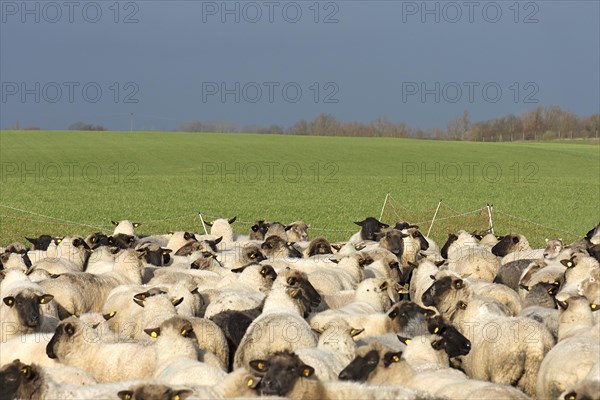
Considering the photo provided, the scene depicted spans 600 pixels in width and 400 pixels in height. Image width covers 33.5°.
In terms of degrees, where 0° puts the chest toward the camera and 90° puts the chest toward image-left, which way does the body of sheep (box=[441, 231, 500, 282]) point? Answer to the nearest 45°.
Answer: approximately 135°

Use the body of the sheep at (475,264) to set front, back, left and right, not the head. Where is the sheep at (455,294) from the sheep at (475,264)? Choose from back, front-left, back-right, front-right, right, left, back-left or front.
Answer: back-left

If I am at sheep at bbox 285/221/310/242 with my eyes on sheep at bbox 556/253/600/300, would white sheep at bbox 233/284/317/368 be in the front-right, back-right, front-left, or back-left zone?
front-right

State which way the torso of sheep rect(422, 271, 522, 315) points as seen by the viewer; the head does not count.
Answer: to the viewer's left
